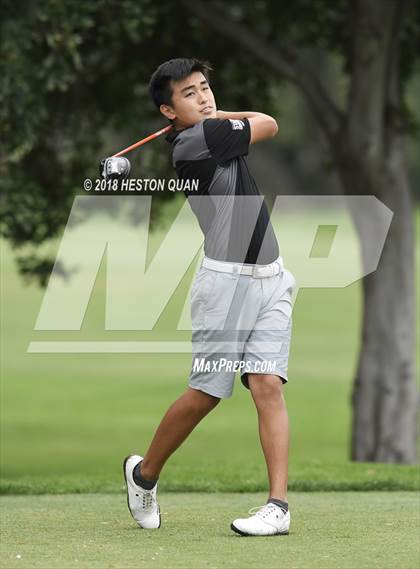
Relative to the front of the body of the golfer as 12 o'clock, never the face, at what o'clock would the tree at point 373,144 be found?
The tree is roughly at 8 o'clock from the golfer.

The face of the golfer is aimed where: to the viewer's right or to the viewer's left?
to the viewer's right

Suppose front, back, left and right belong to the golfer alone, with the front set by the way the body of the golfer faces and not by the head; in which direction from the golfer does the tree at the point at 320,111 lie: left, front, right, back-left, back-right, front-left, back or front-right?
back-left

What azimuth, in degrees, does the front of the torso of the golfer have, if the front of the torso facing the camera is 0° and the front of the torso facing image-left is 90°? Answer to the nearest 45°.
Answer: approximately 315°
